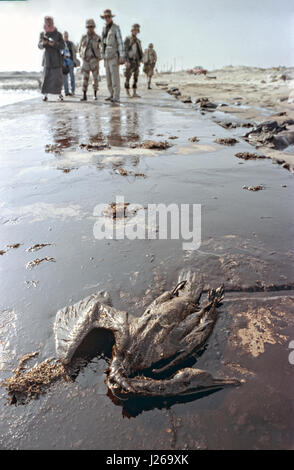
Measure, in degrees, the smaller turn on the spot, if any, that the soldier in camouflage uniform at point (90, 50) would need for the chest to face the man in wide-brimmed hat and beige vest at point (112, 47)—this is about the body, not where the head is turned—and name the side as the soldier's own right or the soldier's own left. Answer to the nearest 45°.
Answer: approximately 45° to the soldier's own left

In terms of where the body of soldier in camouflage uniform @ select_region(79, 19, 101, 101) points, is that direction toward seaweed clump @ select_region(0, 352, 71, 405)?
yes

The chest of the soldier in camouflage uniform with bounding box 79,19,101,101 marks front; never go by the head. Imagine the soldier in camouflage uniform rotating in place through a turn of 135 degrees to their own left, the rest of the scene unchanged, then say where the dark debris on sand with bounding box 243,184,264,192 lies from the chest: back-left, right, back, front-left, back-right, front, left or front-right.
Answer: back-right

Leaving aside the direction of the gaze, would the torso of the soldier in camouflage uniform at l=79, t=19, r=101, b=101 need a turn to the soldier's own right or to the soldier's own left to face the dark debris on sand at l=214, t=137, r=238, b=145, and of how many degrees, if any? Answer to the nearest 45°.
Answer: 0° — they already face it

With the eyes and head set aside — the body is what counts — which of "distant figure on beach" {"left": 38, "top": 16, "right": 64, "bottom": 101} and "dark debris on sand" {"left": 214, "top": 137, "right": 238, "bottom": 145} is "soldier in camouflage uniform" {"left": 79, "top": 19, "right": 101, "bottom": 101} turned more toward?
the dark debris on sand

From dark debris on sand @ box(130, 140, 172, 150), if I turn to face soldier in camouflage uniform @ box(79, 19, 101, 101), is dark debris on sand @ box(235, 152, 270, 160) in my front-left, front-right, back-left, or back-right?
back-right

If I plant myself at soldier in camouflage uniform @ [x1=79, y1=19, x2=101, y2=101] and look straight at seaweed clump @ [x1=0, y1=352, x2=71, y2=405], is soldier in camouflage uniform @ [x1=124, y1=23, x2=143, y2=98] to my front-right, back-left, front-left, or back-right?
back-left

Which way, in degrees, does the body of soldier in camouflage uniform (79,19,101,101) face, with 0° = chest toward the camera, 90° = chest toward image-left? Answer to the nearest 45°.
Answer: approximately 0°

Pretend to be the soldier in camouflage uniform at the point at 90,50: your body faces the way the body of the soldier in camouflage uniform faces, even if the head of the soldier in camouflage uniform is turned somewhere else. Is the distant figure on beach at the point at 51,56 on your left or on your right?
on your right

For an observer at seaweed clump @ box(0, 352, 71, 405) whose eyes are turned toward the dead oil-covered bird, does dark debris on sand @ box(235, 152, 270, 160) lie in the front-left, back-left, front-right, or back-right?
front-left

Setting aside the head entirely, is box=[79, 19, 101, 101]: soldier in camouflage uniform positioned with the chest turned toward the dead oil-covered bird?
yes

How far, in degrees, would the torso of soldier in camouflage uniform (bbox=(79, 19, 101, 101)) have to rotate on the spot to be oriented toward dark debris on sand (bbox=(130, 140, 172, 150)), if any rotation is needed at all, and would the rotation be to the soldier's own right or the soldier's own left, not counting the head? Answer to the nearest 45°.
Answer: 0° — they already face it
